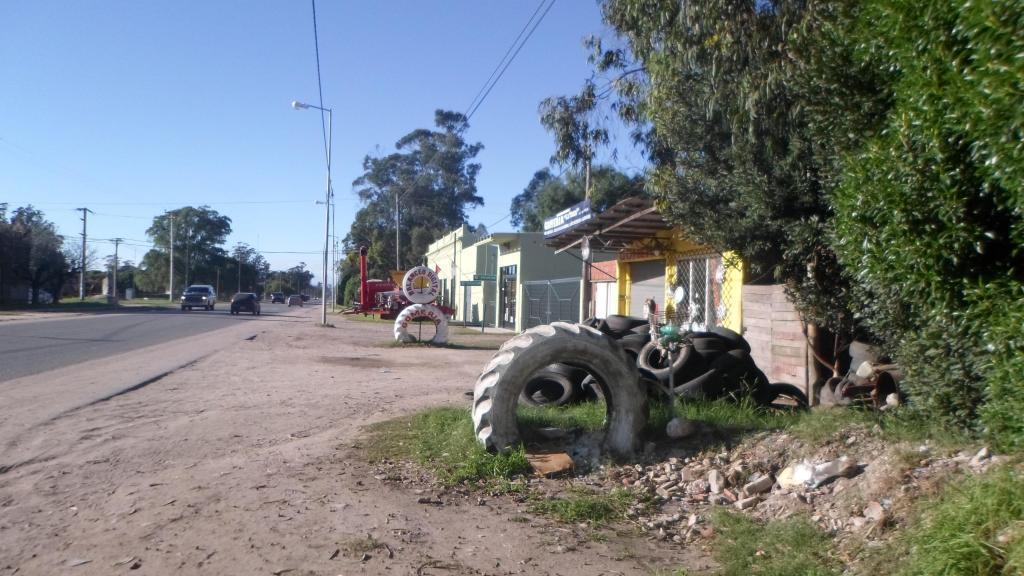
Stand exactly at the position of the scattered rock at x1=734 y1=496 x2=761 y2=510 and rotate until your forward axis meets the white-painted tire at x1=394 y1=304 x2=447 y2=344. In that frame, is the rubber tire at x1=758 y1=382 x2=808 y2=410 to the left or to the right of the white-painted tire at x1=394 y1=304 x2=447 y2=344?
right

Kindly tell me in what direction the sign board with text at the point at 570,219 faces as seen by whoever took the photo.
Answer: facing the viewer and to the left of the viewer

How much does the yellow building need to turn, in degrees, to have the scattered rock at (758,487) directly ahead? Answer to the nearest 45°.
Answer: approximately 45° to its left

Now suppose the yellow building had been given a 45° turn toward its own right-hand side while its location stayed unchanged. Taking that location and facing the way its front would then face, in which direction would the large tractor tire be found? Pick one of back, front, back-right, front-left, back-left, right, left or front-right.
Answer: left

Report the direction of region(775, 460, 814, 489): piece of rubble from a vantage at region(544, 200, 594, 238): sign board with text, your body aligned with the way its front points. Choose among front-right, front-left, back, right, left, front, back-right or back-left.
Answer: front-left

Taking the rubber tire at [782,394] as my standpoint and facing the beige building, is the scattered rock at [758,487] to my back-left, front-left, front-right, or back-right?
back-left

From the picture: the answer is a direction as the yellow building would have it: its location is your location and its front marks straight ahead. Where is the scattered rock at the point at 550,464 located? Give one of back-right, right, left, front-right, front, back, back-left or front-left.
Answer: front-left

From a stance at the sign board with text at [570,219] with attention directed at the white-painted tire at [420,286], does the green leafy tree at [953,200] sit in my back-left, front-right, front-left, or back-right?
back-left

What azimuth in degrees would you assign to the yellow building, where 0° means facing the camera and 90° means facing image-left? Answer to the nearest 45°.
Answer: approximately 45°

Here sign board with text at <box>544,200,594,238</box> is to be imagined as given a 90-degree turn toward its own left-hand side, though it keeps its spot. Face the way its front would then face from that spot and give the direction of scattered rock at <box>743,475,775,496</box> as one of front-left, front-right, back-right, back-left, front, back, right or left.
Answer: front-right

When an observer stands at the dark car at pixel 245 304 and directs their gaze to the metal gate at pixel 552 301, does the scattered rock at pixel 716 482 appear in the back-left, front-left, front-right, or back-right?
front-right

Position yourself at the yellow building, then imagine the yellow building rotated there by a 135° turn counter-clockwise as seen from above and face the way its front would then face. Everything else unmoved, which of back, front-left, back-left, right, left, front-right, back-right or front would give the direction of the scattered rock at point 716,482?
right
